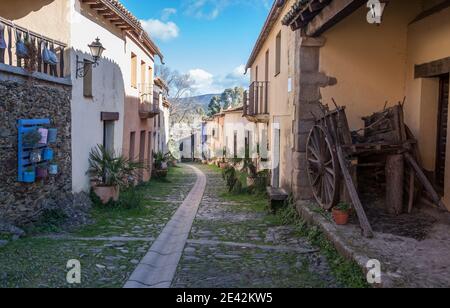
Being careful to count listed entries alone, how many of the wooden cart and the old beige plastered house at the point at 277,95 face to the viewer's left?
1

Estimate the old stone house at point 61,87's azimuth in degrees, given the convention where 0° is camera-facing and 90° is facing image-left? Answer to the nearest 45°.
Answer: approximately 315°

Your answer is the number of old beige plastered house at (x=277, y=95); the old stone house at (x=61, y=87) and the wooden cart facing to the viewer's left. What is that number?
1

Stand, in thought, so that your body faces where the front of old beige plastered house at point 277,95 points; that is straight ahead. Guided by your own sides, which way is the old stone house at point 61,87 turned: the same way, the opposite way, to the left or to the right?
the opposite way

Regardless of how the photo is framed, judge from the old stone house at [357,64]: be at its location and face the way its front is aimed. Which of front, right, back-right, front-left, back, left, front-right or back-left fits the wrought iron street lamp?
front-right

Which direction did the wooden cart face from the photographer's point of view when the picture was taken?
facing the viewer and to the right of the viewer

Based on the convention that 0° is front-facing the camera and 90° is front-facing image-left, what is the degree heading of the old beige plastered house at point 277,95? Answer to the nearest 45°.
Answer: approximately 90°

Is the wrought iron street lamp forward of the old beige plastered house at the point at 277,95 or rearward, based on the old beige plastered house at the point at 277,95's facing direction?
forward

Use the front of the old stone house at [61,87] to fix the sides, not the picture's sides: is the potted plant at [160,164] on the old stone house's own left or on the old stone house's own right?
on the old stone house's own left

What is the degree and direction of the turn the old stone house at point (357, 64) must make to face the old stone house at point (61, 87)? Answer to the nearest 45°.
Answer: approximately 45° to its right

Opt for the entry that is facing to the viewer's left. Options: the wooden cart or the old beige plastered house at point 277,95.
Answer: the old beige plastered house

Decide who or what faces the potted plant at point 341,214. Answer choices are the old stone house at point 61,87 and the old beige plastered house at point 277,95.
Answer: the old stone house at point 61,87

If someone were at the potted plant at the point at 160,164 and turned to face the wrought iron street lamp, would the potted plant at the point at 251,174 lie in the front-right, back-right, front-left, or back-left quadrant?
front-left
